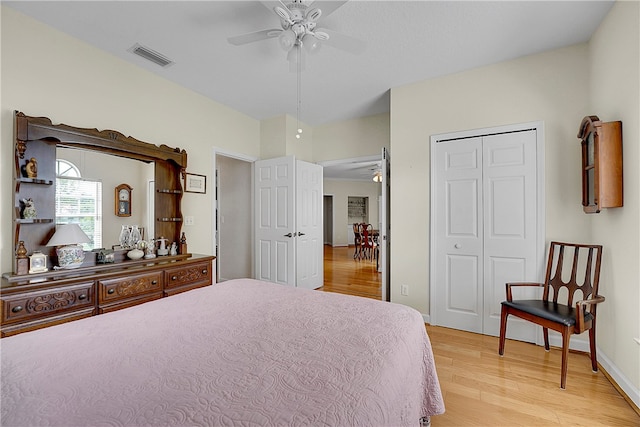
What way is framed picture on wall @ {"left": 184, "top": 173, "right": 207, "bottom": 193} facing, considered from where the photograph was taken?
facing the viewer and to the right of the viewer

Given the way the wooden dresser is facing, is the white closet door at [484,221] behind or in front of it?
in front

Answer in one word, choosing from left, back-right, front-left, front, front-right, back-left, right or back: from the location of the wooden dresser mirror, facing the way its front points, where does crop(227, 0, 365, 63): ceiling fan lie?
front

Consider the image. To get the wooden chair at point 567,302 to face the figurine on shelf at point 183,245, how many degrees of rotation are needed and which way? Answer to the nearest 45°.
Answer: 0° — it already faces it

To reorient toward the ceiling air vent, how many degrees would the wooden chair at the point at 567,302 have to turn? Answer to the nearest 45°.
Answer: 0° — it already faces it

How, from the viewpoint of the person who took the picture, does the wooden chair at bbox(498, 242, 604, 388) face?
facing the viewer and to the left of the viewer

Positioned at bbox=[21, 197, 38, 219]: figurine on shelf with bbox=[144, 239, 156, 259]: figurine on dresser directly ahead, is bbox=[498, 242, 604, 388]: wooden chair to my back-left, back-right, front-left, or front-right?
front-right

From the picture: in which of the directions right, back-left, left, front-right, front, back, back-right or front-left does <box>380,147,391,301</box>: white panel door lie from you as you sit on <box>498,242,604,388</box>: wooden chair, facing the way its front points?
front-right

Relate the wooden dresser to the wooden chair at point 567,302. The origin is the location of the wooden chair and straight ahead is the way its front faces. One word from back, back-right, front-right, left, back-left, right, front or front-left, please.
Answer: front

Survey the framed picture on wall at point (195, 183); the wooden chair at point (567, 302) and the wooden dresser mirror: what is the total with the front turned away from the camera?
0

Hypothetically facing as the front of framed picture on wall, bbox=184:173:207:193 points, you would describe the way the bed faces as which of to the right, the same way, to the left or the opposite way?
to the left

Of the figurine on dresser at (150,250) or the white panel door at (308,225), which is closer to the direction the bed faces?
the white panel door

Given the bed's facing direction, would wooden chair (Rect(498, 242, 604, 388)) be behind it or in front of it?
in front

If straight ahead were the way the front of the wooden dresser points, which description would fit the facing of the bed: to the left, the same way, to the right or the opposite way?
to the left
